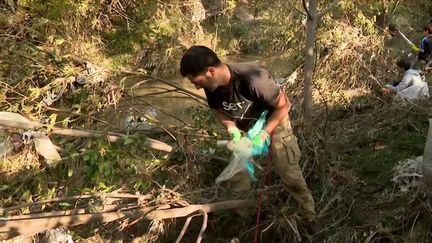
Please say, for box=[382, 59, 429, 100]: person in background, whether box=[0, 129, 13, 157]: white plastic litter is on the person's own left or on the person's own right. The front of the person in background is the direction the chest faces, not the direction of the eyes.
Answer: on the person's own left

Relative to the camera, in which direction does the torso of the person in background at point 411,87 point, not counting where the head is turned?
to the viewer's left

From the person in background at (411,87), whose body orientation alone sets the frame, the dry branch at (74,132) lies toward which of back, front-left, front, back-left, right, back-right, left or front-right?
front-left

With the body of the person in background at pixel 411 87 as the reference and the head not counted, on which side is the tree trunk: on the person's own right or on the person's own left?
on the person's own left

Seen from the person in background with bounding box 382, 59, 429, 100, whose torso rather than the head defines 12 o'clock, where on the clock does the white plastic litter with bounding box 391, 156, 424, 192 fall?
The white plastic litter is roughly at 9 o'clock from the person in background.

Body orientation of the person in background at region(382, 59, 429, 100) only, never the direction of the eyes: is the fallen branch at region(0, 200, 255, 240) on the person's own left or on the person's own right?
on the person's own left

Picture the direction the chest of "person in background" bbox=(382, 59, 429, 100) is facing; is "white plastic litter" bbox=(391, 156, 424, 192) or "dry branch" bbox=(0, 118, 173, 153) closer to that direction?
the dry branch
